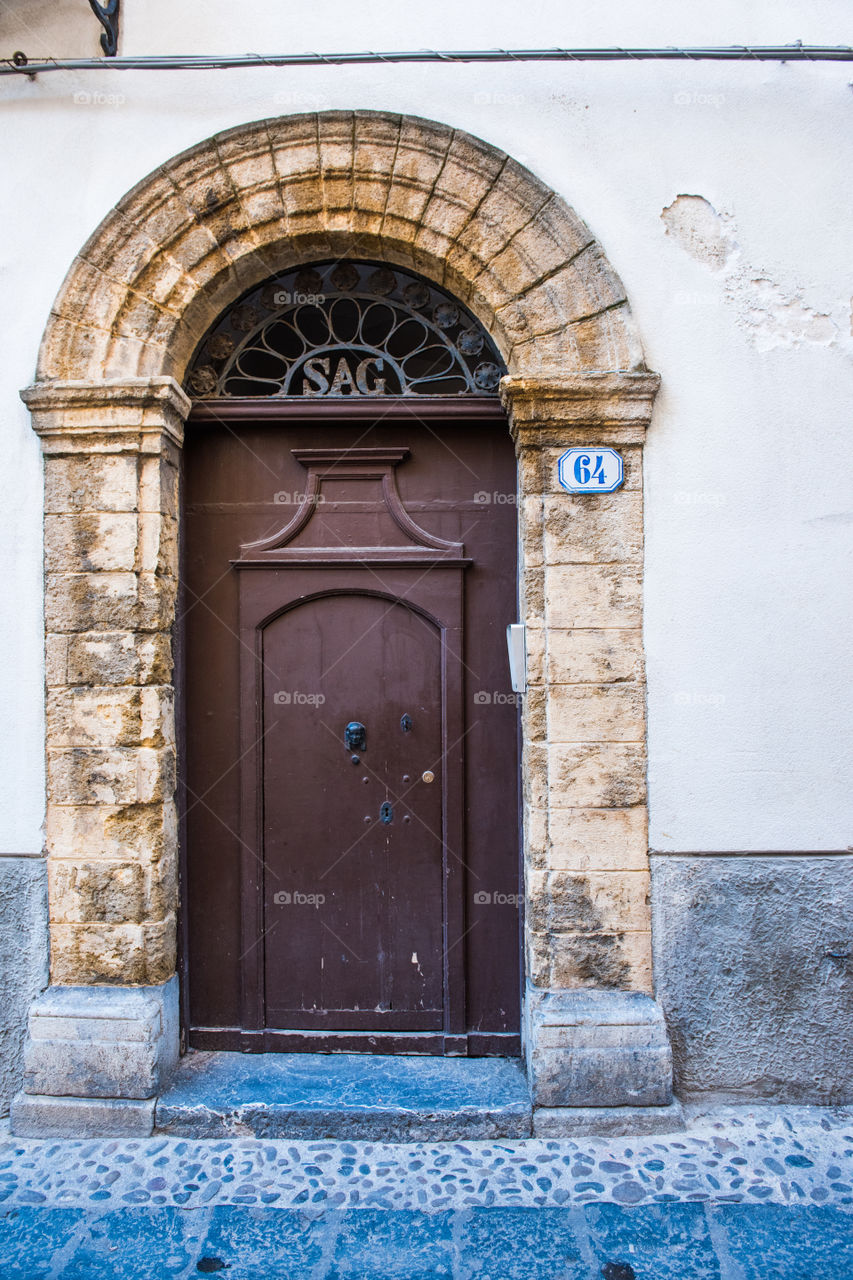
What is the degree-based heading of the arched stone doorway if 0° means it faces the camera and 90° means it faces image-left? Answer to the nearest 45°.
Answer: approximately 0°

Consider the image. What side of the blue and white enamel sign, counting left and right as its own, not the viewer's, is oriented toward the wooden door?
right

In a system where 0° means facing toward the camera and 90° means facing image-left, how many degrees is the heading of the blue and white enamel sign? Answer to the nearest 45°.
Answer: approximately 0°
